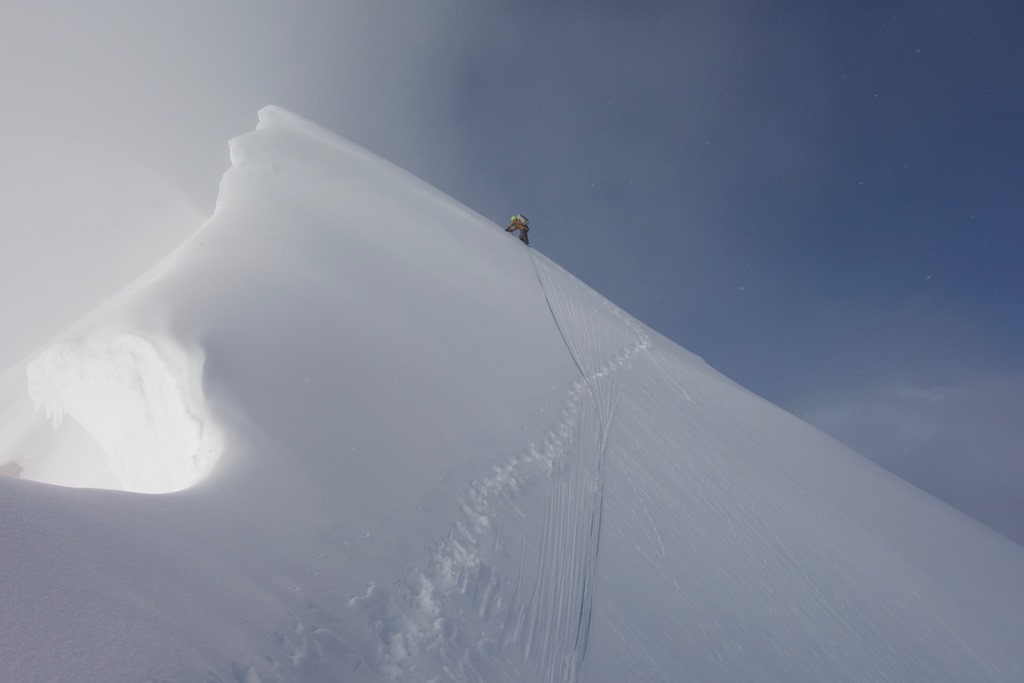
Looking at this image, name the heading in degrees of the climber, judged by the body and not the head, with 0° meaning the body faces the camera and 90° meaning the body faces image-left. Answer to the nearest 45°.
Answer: approximately 135°
